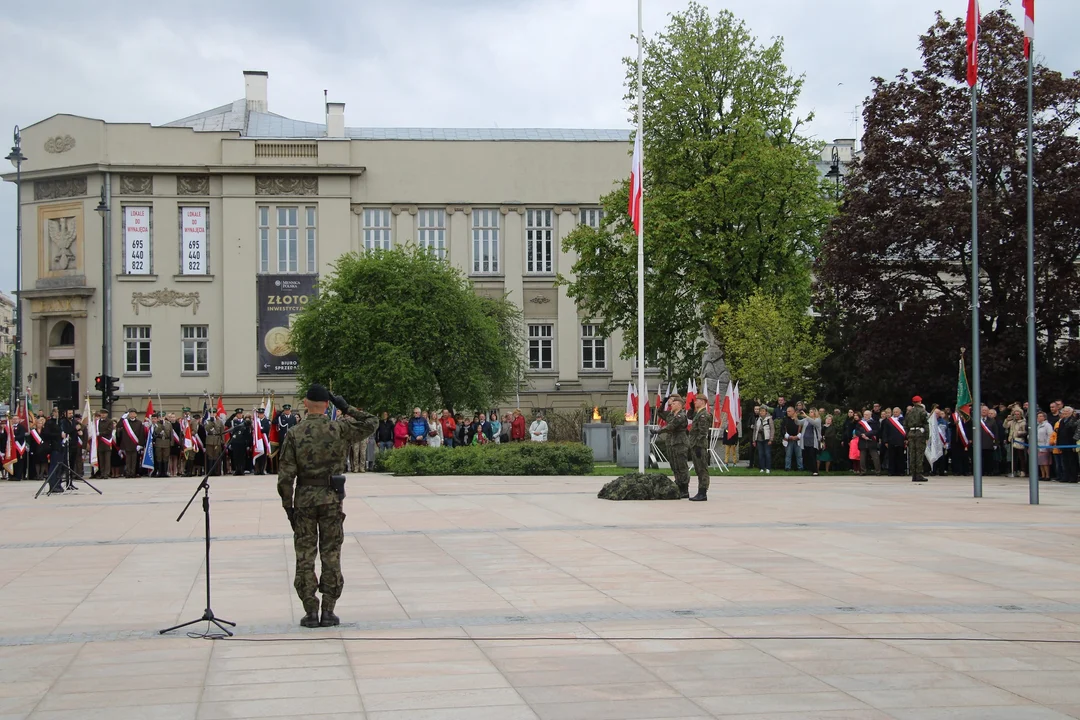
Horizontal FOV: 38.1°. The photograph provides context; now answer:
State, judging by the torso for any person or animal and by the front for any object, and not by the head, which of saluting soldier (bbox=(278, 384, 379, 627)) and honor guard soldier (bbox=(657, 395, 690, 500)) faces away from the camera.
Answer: the saluting soldier

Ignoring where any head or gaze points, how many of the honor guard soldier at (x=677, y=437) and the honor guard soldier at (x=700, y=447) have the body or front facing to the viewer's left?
2

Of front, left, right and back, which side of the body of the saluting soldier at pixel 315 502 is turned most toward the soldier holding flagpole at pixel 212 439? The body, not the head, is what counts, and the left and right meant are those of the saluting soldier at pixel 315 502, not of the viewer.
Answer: front

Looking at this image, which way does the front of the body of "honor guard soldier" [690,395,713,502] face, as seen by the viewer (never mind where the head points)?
to the viewer's left

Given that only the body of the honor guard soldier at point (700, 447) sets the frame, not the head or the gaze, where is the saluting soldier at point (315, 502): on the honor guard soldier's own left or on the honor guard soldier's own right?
on the honor guard soldier's own left

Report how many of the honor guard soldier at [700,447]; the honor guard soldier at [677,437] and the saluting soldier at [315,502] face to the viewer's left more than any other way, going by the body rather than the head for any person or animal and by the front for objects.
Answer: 2

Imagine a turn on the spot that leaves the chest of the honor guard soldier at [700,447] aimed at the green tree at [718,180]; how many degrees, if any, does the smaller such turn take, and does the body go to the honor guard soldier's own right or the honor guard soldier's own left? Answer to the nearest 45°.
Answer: approximately 90° to the honor guard soldier's own right

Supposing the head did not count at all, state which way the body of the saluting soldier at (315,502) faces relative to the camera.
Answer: away from the camera

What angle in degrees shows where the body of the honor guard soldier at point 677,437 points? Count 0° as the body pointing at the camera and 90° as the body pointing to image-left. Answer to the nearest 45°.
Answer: approximately 90°

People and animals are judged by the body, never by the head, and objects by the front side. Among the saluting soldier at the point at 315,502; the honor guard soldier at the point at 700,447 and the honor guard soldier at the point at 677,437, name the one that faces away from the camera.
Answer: the saluting soldier

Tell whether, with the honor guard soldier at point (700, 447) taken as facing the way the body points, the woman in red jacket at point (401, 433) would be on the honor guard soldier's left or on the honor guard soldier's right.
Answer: on the honor guard soldier's right

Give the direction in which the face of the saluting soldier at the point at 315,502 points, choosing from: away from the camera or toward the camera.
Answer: away from the camera
